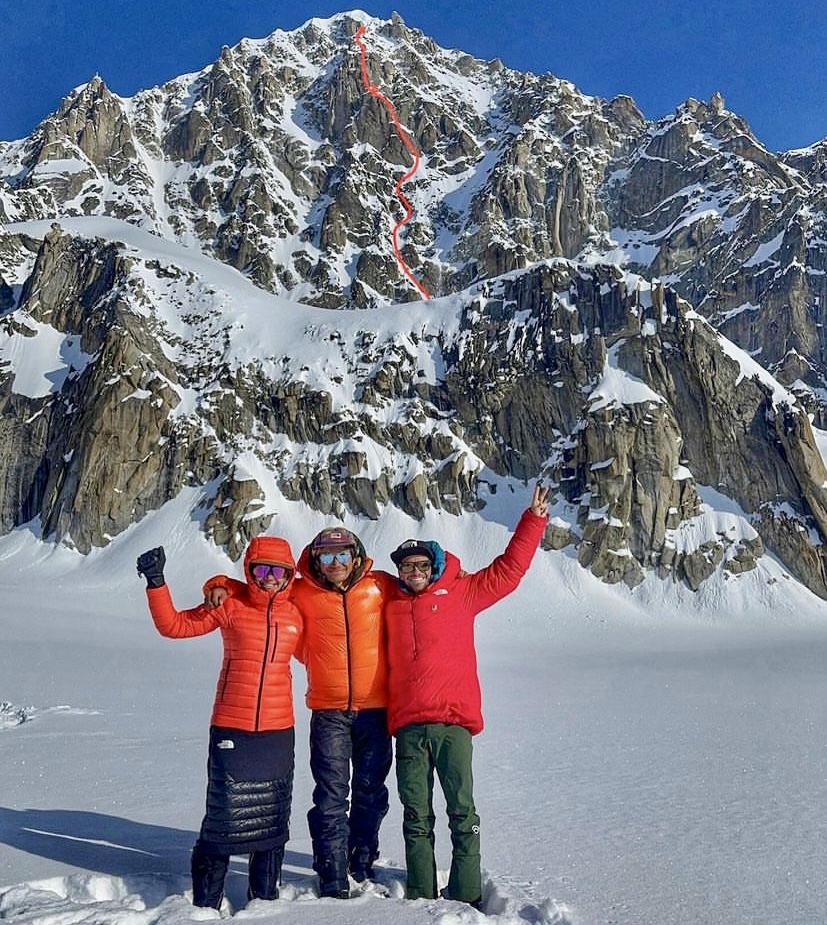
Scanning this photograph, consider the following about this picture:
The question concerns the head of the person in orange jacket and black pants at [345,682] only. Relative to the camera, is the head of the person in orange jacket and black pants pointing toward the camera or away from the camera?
toward the camera

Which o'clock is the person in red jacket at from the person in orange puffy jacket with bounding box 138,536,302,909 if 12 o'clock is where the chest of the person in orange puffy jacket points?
The person in red jacket is roughly at 9 o'clock from the person in orange puffy jacket.

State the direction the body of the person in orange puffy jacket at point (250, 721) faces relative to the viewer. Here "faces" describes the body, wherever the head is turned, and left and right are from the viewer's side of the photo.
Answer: facing the viewer

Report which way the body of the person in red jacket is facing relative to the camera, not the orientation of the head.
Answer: toward the camera

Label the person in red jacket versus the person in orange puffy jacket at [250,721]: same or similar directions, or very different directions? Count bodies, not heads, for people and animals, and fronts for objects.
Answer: same or similar directions

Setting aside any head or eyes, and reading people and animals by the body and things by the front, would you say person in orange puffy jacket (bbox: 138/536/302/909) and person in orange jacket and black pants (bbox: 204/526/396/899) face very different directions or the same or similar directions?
same or similar directions

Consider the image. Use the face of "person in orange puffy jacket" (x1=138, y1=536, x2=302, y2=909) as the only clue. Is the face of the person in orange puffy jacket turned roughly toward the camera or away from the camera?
toward the camera
